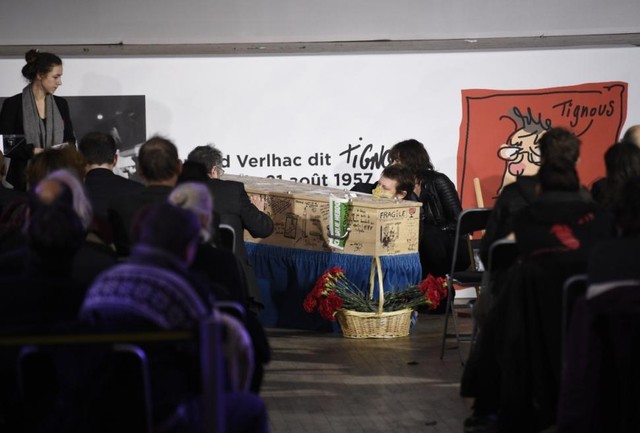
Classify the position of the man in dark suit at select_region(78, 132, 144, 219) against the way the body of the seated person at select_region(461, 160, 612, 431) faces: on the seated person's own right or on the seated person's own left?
on the seated person's own left

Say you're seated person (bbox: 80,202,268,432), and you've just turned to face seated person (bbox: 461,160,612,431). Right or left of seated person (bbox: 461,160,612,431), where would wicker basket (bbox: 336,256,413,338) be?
left

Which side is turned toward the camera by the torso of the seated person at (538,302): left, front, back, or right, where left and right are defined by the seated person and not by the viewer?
back

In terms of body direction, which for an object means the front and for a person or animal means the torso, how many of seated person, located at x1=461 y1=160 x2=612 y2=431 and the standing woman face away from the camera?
1

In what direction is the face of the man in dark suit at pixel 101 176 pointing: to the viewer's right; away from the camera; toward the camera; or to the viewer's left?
away from the camera

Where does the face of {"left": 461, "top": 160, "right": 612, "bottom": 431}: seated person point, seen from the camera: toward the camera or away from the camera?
away from the camera

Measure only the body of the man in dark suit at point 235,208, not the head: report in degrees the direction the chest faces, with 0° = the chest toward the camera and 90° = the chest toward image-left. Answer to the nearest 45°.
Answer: approximately 225°

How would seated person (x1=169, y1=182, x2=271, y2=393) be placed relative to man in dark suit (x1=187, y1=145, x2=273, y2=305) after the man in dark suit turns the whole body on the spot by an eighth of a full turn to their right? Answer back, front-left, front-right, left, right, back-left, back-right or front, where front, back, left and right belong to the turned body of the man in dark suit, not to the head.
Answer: right

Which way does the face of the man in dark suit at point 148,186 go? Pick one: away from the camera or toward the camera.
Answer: away from the camera

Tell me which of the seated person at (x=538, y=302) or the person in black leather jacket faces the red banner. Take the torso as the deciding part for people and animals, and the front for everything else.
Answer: the seated person

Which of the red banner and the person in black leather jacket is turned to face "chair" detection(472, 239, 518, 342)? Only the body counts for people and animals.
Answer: the red banner

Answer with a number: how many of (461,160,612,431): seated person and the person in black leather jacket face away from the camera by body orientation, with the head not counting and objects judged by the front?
1

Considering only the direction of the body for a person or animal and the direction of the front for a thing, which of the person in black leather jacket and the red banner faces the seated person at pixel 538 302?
the red banner
